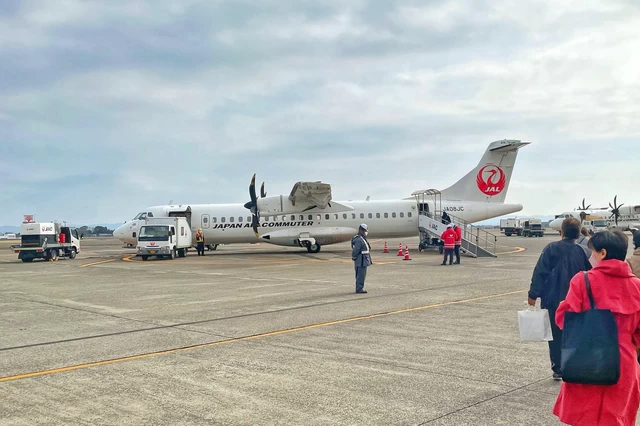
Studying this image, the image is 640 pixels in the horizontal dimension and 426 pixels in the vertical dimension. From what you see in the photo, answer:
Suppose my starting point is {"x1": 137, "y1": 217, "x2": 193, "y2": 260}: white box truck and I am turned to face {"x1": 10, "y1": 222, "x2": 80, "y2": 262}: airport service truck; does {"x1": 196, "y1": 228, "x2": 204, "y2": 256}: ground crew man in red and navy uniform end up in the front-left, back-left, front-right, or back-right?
back-right

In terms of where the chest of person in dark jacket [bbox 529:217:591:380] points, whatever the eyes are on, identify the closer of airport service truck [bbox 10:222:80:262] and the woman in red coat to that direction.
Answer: the airport service truck

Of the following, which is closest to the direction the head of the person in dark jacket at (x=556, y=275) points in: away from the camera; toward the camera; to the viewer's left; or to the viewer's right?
away from the camera

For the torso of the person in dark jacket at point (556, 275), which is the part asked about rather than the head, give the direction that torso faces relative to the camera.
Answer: away from the camera

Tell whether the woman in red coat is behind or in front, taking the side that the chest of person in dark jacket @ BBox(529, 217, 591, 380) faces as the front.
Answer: behind

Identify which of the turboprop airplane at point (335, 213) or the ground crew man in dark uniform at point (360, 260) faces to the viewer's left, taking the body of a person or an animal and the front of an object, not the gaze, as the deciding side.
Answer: the turboprop airplane

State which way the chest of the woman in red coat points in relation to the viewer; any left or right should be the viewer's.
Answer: facing away from the viewer and to the left of the viewer

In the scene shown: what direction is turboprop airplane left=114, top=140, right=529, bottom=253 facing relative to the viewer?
to the viewer's left
